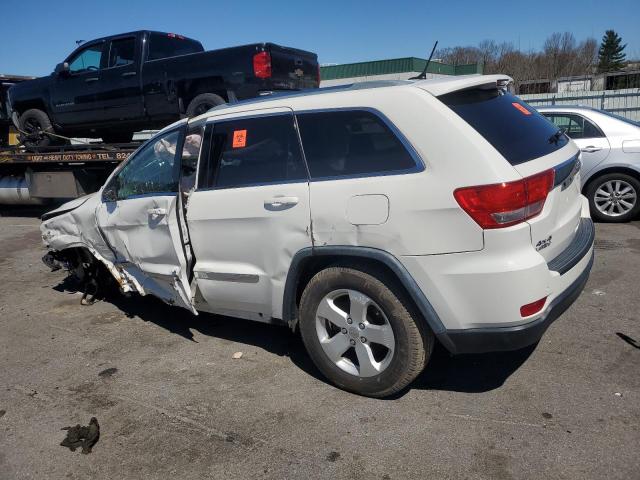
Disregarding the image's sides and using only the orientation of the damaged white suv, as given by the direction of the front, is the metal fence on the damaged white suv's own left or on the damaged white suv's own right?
on the damaged white suv's own right

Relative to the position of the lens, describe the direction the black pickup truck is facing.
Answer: facing away from the viewer and to the left of the viewer

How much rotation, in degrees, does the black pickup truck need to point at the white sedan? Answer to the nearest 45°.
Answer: approximately 180°

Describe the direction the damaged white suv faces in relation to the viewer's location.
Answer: facing away from the viewer and to the left of the viewer

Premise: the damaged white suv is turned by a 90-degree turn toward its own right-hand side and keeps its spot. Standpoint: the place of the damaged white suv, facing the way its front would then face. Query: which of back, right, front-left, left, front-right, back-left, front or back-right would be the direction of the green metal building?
front-left

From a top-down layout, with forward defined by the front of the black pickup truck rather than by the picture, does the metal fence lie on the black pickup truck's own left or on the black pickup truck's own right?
on the black pickup truck's own right

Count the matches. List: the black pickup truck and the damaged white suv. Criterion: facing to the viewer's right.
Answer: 0

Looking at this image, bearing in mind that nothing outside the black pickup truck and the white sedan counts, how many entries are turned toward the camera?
0

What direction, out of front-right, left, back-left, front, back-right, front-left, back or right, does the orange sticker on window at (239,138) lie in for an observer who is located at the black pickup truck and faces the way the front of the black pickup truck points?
back-left

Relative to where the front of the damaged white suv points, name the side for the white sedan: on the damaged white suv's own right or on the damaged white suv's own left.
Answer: on the damaged white suv's own right

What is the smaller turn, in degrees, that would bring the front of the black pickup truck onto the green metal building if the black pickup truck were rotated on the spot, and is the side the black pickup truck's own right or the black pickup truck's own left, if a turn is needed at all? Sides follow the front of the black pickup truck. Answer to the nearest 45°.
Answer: approximately 90° to the black pickup truck's own right
